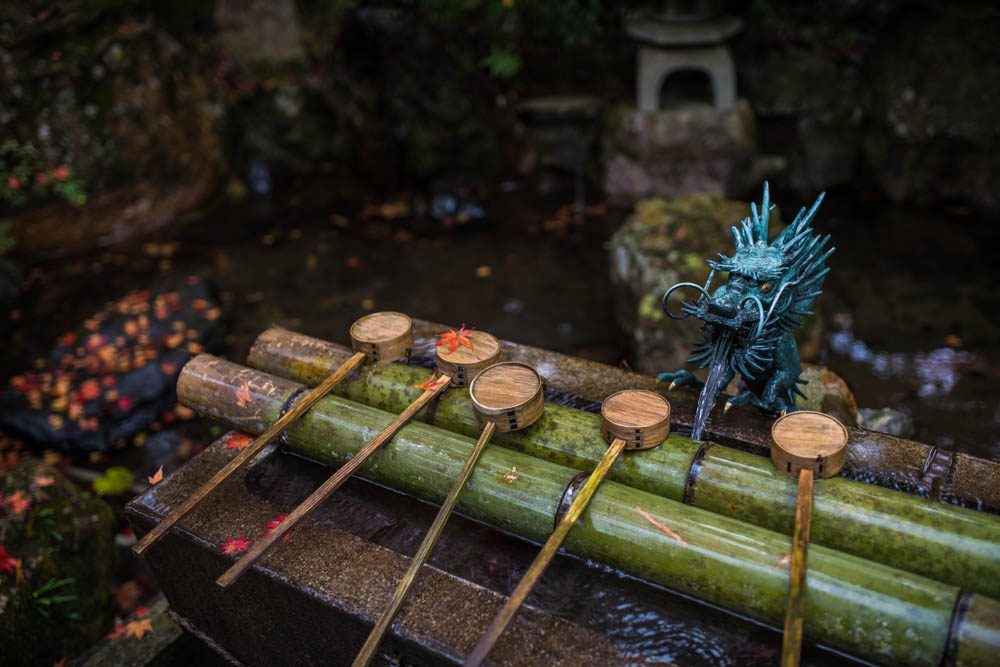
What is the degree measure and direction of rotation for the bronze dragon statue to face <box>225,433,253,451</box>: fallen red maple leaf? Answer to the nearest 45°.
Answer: approximately 45° to its right

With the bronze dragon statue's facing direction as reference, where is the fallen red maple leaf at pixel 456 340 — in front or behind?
in front

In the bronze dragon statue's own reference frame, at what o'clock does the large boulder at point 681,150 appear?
The large boulder is roughly at 4 o'clock from the bronze dragon statue.

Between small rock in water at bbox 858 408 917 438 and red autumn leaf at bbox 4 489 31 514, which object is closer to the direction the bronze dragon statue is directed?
the red autumn leaf

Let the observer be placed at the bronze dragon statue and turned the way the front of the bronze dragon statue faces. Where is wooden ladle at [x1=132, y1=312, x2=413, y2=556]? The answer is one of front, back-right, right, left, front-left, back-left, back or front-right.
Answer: front-right

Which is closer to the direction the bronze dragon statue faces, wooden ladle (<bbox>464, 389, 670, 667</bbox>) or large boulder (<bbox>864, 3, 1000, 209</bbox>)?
the wooden ladle

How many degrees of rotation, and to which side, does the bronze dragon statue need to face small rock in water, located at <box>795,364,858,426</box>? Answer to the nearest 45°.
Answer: approximately 180°

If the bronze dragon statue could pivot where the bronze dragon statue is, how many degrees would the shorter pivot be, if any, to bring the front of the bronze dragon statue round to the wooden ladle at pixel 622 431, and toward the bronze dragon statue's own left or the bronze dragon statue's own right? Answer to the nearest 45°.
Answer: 0° — it already faces it

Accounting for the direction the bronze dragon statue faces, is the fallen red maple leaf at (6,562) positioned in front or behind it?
in front

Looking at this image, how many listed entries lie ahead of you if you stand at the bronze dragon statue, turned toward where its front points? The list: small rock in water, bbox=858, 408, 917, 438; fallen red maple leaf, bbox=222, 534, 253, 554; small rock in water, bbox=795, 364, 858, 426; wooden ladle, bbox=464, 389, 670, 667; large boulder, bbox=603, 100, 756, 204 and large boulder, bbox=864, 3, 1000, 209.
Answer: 2

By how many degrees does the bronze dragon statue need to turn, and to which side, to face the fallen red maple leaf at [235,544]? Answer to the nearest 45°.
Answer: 0° — it already faces it

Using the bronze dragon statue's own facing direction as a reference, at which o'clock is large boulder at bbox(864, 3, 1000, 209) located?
The large boulder is roughly at 5 o'clock from the bronze dragon statue.

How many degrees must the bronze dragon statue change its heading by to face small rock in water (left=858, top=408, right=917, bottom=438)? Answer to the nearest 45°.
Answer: approximately 180°

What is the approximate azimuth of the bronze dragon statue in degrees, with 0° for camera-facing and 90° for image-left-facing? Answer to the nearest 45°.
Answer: approximately 45°
